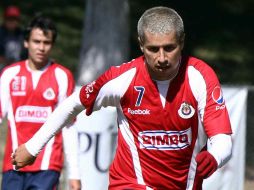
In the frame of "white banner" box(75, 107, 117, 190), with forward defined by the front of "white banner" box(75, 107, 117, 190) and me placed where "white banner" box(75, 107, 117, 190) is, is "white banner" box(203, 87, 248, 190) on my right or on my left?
on my left

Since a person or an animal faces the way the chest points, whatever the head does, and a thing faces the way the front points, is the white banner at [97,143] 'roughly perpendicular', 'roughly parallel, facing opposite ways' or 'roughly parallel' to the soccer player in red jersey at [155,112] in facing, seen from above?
roughly parallel

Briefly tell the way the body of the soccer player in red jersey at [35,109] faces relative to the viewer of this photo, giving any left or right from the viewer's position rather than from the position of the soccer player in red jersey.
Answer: facing the viewer

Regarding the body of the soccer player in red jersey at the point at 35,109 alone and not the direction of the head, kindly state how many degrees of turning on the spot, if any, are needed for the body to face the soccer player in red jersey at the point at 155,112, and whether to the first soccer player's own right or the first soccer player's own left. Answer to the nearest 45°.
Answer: approximately 45° to the first soccer player's own left

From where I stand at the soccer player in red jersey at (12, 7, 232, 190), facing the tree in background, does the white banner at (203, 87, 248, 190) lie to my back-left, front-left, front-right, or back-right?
front-right

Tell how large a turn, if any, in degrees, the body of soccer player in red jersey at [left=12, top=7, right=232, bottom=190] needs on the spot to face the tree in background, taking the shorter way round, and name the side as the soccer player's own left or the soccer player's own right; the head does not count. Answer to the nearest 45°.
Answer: approximately 180°

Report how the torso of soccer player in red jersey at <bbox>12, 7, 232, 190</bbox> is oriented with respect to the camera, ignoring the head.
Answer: toward the camera

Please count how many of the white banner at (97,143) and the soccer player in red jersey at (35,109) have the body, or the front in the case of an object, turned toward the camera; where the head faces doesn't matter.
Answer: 2

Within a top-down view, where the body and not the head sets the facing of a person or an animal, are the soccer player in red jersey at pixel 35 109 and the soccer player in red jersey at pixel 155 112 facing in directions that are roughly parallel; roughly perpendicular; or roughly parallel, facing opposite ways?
roughly parallel

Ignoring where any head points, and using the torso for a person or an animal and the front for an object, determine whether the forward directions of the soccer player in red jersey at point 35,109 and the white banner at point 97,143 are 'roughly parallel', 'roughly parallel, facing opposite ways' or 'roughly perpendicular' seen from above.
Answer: roughly parallel
